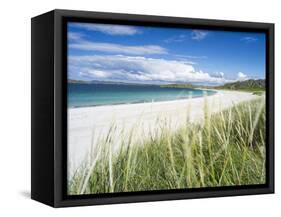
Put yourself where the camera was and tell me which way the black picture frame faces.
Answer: facing the viewer and to the right of the viewer
